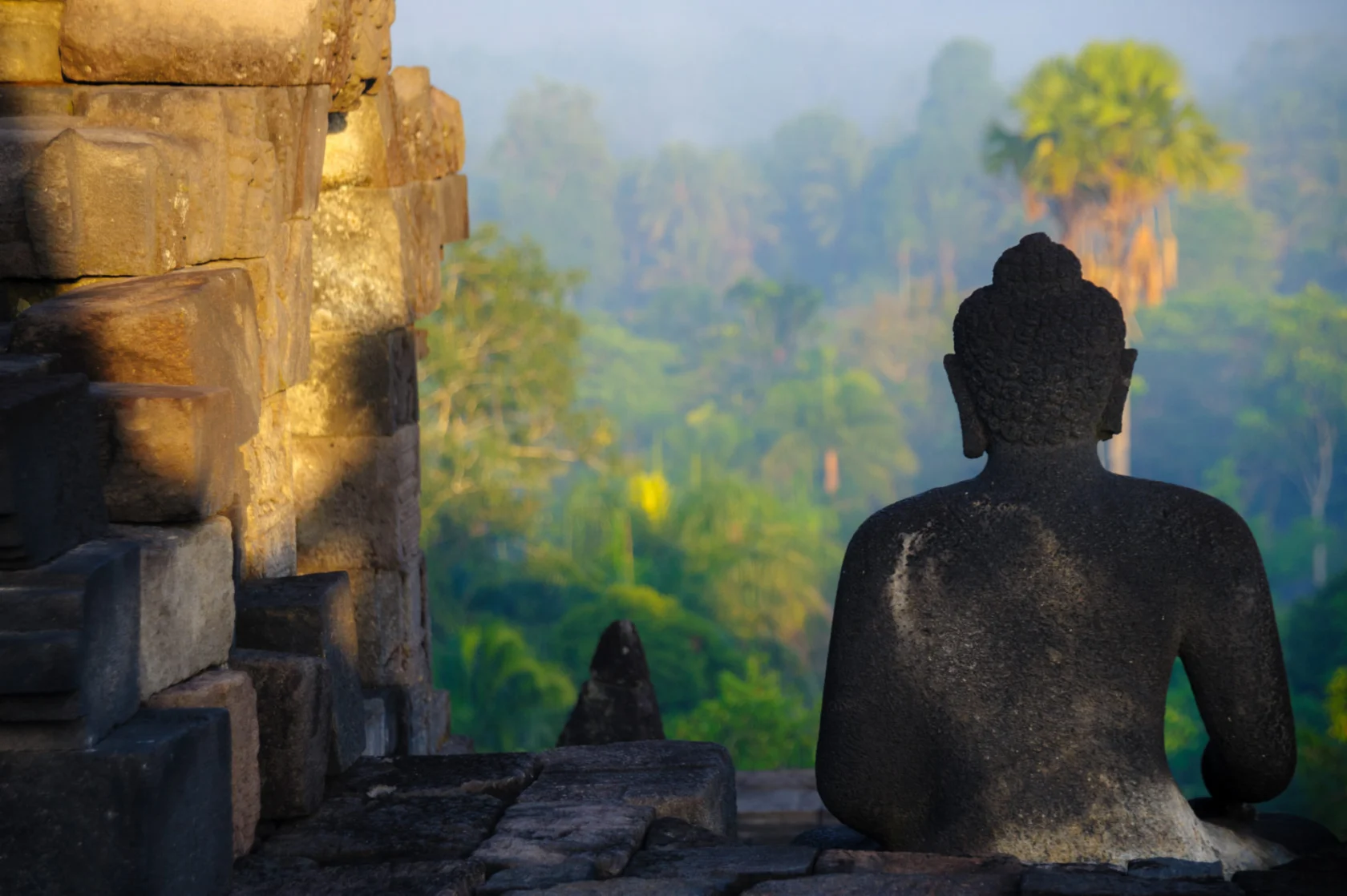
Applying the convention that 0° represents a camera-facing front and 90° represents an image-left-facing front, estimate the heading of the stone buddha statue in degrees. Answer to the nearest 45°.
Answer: approximately 180°

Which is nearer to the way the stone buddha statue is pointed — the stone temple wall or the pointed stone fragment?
the pointed stone fragment

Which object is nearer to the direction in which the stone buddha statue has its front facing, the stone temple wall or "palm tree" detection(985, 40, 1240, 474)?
the palm tree

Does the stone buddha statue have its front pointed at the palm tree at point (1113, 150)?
yes

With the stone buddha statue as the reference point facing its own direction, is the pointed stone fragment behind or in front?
in front

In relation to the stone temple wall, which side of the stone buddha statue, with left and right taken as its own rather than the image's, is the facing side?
left
